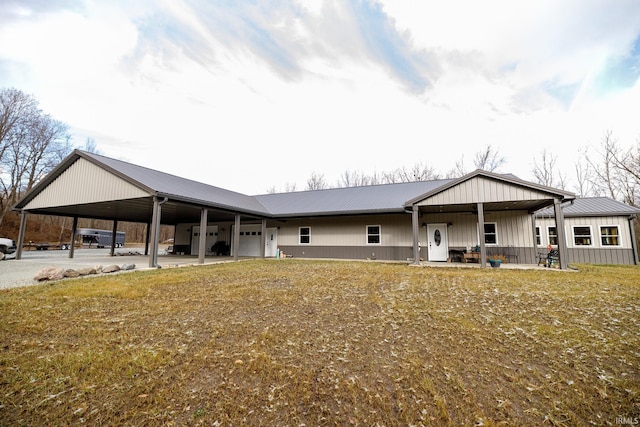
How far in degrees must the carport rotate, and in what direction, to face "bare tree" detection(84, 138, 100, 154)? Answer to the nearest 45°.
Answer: approximately 135° to its right

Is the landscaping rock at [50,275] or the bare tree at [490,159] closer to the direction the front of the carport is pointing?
the landscaping rock

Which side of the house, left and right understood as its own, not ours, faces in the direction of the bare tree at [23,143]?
right

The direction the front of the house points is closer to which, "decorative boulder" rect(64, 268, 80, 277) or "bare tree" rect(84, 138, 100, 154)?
the decorative boulder

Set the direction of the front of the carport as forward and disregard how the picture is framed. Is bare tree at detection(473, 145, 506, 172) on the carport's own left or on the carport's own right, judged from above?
on the carport's own left

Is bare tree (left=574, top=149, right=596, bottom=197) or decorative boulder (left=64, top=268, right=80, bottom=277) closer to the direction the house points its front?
the decorative boulder

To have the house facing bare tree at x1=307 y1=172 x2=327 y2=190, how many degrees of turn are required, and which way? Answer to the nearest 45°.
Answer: approximately 180°

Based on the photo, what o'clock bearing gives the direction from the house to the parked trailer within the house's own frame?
The parked trailer is roughly at 4 o'clock from the house.

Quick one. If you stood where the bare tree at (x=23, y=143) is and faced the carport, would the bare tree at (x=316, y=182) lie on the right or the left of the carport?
left

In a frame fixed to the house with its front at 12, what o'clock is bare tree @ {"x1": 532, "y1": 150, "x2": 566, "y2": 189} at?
The bare tree is roughly at 8 o'clock from the house.

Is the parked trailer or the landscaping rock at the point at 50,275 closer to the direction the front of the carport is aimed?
the landscaping rock

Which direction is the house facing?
toward the camera

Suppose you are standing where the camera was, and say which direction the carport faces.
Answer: facing the viewer and to the left of the viewer

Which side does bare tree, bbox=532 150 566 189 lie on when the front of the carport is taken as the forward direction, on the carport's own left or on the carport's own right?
on the carport's own left
